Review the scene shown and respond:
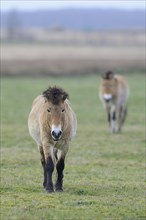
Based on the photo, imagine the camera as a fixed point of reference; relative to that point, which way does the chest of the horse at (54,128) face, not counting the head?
toward the camera

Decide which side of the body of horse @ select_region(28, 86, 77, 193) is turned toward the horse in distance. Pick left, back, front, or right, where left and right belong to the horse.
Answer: back
